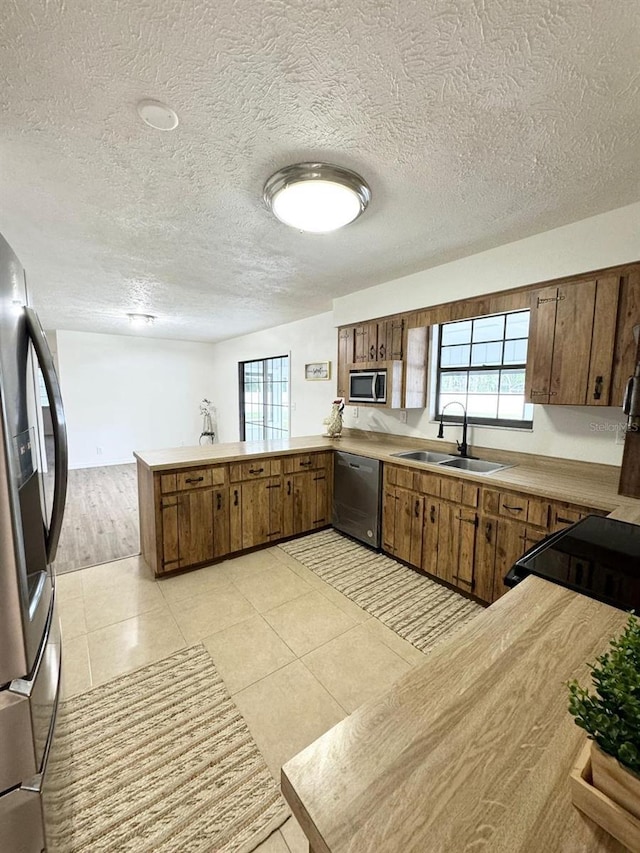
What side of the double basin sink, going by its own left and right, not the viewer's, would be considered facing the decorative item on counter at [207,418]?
right

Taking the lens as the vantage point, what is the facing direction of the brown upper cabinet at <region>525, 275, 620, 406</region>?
facing the viewer and to the left of the viewer

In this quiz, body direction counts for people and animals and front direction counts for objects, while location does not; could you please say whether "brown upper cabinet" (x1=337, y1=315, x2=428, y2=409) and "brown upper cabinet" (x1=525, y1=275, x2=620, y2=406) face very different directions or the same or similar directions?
same or similar directions

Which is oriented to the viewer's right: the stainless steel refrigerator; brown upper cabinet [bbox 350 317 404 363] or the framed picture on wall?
the stainless steel refrigerator

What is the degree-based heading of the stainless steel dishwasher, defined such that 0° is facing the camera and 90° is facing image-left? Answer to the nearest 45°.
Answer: approximately 45°

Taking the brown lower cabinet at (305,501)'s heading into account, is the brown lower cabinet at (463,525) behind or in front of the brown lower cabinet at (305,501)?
in front

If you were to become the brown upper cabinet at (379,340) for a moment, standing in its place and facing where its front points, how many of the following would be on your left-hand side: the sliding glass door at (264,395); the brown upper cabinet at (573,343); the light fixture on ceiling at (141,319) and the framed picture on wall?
1

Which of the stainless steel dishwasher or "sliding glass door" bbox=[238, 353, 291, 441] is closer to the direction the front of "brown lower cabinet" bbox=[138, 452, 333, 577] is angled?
the stainless steel dishwasher

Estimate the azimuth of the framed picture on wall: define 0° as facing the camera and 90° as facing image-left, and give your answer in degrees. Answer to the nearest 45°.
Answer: approximately 45°

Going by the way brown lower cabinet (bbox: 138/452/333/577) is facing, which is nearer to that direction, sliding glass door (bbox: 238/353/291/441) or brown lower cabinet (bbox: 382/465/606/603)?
the brown lower cabinet

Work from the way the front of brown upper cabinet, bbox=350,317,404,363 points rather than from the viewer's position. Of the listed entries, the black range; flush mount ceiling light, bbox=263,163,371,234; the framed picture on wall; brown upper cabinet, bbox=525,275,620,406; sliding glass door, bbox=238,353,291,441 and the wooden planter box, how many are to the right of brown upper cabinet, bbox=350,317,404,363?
2

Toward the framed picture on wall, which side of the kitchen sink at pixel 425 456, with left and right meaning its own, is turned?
right

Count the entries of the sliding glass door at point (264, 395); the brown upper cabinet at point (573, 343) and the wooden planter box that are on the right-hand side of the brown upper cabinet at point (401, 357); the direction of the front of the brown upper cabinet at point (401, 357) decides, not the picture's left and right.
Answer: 1

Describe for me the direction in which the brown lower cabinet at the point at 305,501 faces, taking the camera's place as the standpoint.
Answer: facing the viewer and to the right of the viewer

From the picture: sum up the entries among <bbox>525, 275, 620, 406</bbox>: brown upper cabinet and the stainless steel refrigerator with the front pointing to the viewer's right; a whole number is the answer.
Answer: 1
